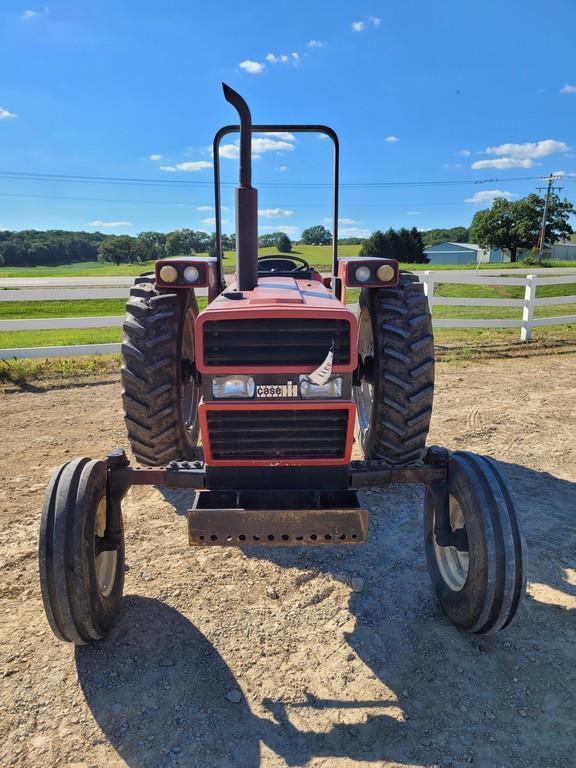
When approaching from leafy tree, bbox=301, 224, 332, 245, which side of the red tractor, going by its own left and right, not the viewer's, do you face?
back

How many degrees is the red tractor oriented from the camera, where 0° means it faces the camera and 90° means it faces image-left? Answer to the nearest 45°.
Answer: approximately 0°
